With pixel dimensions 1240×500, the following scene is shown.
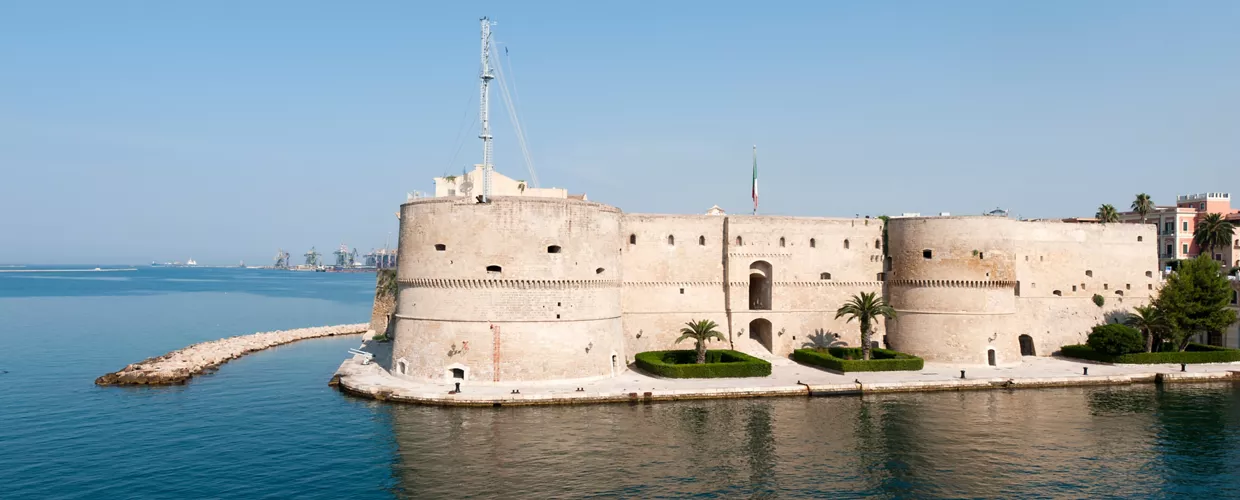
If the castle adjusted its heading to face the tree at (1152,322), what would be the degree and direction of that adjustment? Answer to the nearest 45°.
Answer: approximately 90° to its left

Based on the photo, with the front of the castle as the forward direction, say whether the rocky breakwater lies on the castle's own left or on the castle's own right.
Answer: on the castle's own right

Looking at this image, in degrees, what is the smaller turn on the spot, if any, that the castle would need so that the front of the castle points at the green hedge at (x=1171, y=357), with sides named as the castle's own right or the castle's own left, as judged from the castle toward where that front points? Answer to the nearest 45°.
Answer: approximately 90° to the castle's own left

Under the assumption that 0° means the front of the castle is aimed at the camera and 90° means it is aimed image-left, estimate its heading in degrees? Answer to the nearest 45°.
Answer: approximately 0°

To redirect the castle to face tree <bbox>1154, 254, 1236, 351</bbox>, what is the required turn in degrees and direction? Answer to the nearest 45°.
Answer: approximately 90° to its left

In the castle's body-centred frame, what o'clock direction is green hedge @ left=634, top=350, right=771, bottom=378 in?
The green hedge is roughly at 12 o'clock from the castle.
